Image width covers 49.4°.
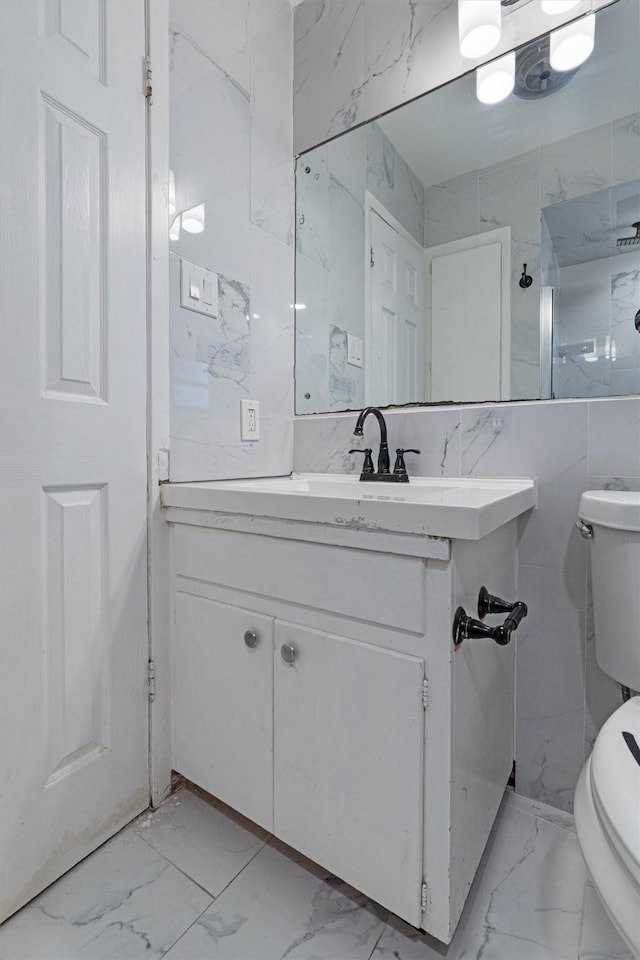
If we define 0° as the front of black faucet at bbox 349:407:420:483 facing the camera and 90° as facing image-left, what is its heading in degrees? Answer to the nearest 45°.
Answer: approximately 45°

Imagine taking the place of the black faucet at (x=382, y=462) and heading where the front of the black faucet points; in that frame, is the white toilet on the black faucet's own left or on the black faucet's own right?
on the black faucet's own left

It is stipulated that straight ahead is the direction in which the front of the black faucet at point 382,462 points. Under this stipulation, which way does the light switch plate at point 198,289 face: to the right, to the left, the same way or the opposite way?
to the left

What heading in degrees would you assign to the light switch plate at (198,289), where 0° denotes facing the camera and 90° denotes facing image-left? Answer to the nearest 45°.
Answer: approximately 315°

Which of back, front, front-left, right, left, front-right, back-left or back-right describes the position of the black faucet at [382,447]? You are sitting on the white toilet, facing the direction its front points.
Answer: back-right
